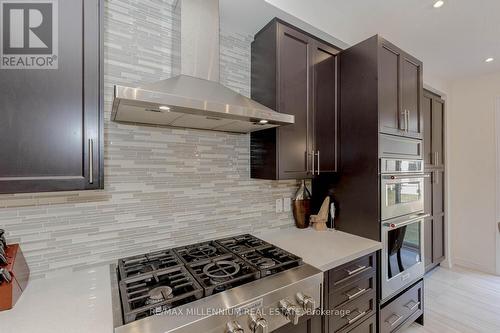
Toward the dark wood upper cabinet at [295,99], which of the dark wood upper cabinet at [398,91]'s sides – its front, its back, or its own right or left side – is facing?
right

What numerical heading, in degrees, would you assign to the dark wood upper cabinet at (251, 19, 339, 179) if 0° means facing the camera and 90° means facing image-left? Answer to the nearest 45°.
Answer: approximately 315°

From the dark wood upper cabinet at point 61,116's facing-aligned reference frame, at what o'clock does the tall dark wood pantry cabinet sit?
The tall dark wood pantry cabinet is roughly at 9 o'clock from the dark wood upper cabinet.

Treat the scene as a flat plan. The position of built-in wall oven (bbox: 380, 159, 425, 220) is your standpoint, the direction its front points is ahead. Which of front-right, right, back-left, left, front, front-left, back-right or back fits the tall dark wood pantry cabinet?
back-left

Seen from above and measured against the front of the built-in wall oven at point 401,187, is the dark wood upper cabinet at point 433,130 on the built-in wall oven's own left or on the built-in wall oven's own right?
on the built-in wall oven's own left

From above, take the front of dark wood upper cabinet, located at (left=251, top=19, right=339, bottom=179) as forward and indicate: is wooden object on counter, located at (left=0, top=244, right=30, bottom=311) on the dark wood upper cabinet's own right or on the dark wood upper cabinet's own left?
on the dark wood upper cabinet's own right

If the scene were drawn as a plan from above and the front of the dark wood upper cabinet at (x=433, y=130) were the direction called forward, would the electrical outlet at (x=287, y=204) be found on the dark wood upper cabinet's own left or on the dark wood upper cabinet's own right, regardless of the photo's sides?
on the dark wood upper cabinet's own right

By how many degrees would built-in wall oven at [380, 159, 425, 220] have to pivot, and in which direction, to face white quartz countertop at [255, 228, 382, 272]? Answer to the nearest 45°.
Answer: approximately 90° to its right

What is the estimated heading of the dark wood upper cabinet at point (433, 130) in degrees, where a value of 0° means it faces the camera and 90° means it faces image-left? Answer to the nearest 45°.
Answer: approximately 315°

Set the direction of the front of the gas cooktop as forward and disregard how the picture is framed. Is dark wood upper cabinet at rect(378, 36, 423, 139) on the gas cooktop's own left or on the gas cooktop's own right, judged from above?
on the gas cooktop's own left
